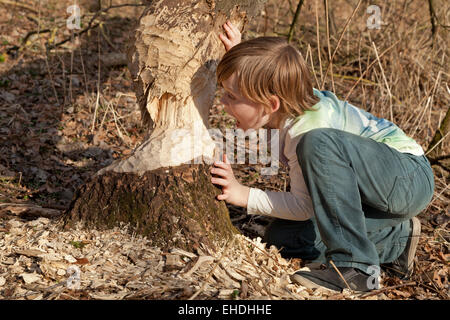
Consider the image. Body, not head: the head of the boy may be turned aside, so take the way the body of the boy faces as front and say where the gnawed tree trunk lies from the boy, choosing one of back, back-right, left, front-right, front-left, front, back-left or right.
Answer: front

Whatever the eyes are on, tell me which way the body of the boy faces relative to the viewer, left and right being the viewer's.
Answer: facing to the left of the viewer

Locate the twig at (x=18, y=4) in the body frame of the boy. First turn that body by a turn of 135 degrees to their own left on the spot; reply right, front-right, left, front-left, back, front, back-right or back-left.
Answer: back

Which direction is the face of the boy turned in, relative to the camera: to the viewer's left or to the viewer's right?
to the viewer's left
